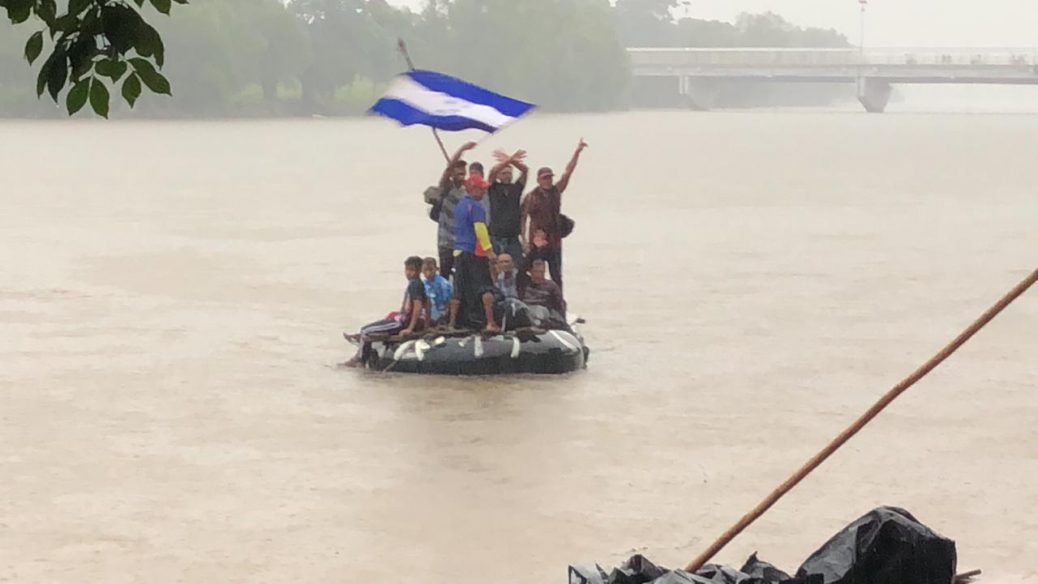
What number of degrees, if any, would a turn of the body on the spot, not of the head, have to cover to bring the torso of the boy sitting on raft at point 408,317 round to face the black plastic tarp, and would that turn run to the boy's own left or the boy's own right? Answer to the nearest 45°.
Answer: approximately 90° to the boy's own left

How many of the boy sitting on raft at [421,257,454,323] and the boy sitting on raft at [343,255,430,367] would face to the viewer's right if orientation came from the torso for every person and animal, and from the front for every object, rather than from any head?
0

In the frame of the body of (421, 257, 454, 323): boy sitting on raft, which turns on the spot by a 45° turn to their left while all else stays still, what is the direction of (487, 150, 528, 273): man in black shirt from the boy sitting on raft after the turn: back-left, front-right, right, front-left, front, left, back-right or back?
back-left

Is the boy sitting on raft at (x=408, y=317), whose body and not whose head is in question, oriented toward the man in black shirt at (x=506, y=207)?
no

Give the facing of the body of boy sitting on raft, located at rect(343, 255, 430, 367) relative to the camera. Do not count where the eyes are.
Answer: to the viewer's left

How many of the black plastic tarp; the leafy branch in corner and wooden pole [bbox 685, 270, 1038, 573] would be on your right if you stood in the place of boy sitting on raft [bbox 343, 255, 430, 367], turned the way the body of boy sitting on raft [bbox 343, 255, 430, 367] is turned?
0

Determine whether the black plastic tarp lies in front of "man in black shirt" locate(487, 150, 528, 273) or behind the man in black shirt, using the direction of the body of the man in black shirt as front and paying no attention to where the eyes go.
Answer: in front

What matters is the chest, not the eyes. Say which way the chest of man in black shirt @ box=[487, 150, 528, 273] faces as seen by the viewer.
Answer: toward the camera

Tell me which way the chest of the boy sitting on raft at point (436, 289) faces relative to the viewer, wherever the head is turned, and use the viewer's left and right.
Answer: facing the viewer and to the left of the viewer

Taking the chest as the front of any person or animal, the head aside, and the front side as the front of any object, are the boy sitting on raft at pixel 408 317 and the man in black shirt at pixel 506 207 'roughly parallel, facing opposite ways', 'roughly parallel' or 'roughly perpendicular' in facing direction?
roughly perpendicular

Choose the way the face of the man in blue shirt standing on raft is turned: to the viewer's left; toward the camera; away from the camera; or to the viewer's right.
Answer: toward the camera

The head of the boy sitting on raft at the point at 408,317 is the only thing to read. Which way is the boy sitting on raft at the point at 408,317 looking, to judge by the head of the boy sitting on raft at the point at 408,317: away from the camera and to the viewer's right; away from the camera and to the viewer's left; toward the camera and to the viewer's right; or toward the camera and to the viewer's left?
toward the camera and to the viewer's left

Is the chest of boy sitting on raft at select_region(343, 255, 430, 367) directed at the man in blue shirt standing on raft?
no
